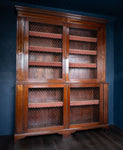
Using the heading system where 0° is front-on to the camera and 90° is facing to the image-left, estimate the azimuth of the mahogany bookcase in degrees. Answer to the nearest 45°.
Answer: approximately 315°
